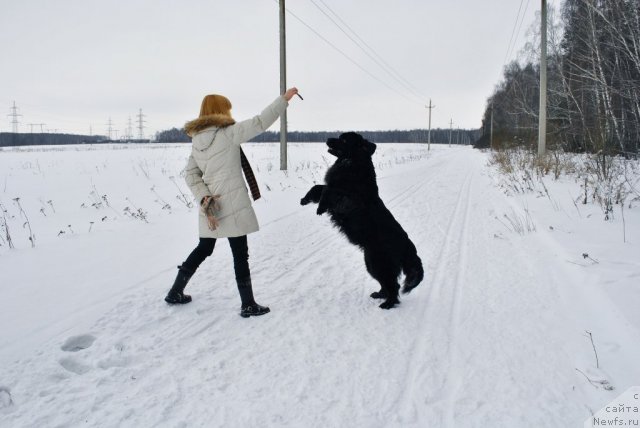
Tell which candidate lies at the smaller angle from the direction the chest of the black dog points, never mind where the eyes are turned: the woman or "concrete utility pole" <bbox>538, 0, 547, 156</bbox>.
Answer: the woman

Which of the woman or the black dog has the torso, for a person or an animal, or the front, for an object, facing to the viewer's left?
the black dog

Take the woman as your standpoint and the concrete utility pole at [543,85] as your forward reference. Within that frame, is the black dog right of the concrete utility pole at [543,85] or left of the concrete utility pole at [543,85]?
right

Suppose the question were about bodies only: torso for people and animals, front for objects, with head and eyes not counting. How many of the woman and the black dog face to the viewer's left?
1

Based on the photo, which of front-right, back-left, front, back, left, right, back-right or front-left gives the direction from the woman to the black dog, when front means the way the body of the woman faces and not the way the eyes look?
front-right

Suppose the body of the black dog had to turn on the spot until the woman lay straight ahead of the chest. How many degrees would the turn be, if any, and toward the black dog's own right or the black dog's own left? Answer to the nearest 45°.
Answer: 0° — it already faces them

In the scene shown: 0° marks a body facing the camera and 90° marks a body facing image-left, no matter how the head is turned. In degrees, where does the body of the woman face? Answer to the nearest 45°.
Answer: approximately 225°

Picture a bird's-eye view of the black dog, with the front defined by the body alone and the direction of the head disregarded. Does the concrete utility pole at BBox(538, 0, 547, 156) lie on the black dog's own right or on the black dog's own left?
on the black dog's own right

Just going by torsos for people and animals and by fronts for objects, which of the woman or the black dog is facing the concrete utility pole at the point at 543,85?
the woman

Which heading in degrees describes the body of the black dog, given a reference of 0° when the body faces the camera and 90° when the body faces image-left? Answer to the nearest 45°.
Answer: approximately 90°

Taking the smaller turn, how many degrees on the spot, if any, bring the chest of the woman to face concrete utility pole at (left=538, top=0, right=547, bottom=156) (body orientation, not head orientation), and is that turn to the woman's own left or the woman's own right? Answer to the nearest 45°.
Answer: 0° — they already face it
